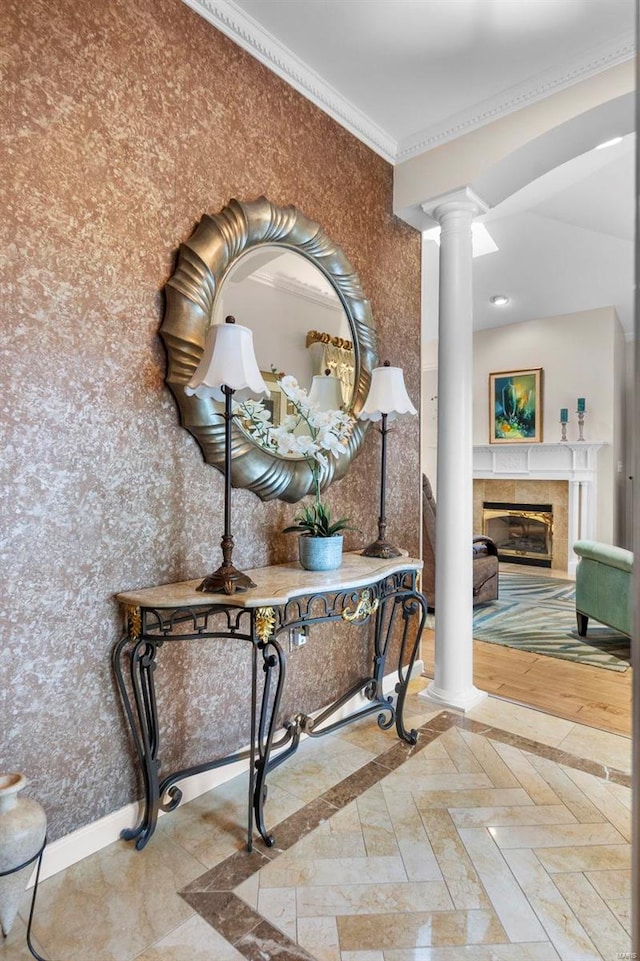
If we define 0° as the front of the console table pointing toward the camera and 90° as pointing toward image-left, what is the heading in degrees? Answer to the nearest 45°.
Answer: approximately 315°

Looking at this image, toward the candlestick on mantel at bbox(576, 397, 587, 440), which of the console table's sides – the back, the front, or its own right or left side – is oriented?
left

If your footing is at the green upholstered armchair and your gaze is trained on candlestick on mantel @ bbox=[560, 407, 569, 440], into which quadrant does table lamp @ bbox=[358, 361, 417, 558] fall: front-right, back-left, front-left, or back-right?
back-left

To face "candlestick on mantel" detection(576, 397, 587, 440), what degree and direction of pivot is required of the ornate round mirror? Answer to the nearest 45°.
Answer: approximately 90° to its left

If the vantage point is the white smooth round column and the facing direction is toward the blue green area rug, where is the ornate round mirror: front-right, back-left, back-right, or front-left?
back-left

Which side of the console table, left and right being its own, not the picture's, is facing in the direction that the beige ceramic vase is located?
right

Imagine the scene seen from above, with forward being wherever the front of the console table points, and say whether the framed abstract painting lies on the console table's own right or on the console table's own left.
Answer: on the console table's own left

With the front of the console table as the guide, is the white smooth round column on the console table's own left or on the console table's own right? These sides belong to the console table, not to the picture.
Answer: on the console table's own left

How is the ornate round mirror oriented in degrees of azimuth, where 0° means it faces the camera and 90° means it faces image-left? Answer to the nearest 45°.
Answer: approximately 315°
